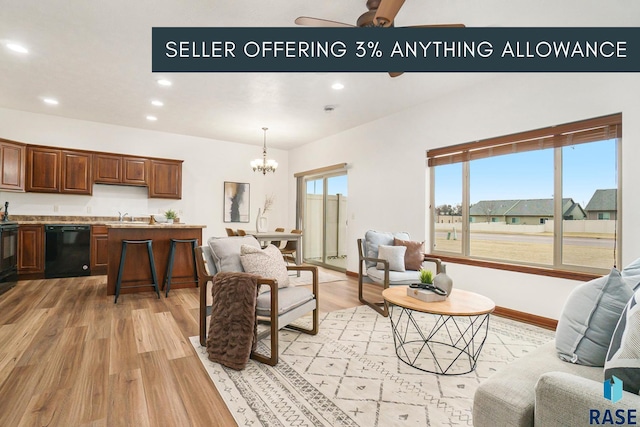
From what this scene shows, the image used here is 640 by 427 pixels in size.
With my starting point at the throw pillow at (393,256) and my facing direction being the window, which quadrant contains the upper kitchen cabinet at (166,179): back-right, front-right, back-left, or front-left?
back-left

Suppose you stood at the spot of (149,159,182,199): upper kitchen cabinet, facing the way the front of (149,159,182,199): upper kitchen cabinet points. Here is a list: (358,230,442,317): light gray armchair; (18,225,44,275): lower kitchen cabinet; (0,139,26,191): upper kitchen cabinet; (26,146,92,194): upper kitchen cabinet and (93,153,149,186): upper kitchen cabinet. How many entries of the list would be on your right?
4

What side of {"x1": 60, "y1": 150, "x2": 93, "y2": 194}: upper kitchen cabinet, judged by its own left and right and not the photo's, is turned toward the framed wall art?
left

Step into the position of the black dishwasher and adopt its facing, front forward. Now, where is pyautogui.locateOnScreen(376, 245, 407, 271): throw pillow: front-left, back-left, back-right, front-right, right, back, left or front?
front-left

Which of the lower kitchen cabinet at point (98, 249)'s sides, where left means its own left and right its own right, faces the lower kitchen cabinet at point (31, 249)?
right

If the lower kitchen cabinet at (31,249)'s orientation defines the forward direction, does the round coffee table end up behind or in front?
in front

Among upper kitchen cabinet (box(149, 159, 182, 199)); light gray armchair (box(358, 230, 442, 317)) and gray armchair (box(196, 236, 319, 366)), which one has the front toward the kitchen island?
the upper kitchen cabinet

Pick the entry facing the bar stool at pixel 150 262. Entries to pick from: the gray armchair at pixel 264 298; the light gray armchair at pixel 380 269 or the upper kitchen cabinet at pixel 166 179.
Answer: the upper kitchen cabinet
